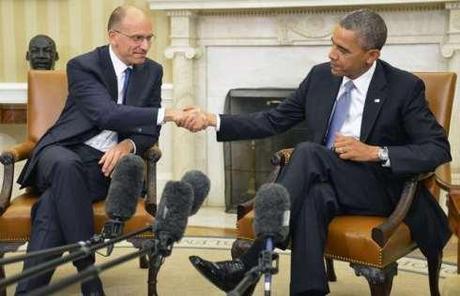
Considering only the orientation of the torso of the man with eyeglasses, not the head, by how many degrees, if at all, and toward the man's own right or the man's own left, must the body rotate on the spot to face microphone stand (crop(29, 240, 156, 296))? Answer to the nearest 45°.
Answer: approximately 45° to the man's own right

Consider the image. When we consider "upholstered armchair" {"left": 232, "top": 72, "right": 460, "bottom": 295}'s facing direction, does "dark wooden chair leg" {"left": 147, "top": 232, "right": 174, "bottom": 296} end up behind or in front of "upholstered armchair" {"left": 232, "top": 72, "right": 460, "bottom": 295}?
in front

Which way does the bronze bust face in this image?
toward the camera

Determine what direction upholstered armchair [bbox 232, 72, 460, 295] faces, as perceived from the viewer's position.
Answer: facing the viewer and to the left of the viewer

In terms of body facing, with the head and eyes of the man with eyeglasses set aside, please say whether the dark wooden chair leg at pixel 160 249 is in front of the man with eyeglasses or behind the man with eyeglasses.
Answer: in front

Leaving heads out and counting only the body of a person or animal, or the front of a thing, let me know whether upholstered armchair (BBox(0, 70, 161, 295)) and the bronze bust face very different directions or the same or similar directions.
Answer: same or similar directions

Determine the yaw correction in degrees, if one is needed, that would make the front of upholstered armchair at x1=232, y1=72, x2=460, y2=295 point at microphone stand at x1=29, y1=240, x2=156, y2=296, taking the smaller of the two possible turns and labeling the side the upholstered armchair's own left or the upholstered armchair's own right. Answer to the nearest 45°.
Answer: approximately 45° to the upholstered armchair's own left

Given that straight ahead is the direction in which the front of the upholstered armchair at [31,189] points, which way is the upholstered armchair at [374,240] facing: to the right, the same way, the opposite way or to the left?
to the right

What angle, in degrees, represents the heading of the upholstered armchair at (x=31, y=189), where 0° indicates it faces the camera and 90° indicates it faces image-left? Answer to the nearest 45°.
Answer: approximately 0°

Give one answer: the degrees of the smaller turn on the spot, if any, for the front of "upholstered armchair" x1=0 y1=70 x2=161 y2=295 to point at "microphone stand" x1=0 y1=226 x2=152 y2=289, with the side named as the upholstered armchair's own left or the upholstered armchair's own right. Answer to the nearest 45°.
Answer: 0° — it already faces it

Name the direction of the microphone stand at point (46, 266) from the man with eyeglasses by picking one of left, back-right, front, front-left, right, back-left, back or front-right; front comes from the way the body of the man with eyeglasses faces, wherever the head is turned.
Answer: front-right

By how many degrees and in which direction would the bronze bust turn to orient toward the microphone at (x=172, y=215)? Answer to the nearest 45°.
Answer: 0° — it already faces it

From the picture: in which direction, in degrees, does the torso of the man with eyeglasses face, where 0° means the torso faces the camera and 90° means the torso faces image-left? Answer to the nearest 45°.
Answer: approximately 315°

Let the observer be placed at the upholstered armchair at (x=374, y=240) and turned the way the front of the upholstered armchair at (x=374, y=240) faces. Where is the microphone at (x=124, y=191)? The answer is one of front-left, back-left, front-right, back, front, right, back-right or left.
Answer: front

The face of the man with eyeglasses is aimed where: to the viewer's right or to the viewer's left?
to the viewer's right
